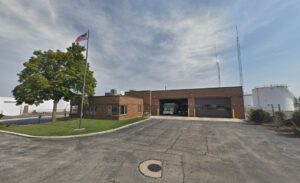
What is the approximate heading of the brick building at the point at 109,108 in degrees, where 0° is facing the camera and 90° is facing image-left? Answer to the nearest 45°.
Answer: approximately 45°

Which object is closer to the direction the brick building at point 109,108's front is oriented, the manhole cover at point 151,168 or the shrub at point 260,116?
the manhole cover

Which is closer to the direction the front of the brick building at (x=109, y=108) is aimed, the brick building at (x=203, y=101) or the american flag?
the american flag

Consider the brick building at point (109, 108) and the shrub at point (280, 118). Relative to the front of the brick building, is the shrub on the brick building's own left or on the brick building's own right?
on the brick building's own left

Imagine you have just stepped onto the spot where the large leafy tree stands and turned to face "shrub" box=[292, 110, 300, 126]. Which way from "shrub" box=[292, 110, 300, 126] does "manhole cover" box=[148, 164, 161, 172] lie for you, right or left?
right

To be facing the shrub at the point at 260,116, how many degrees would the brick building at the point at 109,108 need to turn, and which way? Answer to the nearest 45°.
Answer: approximately 90° to its left

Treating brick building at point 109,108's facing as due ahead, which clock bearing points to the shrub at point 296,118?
The shrub is roughly at 9 o'clock from the brick building.

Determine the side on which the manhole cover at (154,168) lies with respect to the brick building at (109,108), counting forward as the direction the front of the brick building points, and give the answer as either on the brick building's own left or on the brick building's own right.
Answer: on the brick building's own left
